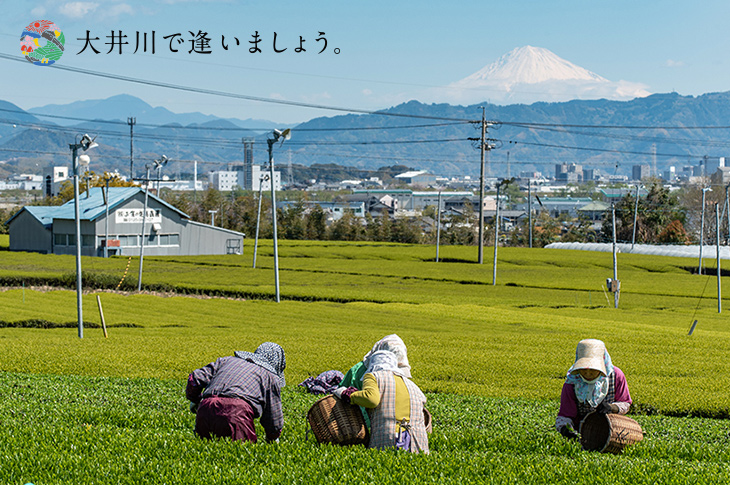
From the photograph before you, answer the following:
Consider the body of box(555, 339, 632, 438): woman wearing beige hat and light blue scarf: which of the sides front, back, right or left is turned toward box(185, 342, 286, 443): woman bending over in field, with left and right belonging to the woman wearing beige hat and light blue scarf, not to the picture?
right

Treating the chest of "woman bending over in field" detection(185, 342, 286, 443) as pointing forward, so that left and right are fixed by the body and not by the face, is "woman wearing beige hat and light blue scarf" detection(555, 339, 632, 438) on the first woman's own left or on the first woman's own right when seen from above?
on the first woman's own right

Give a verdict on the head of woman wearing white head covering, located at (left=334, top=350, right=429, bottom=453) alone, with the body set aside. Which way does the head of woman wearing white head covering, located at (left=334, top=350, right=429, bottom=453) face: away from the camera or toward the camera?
away from the camera

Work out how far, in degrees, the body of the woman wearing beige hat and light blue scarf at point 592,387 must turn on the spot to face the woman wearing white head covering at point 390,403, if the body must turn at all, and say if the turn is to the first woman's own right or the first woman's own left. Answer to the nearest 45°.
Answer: approximately 45° to the first woman's own right

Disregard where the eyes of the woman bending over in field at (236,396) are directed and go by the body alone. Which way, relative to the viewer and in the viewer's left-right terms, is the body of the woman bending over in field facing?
facing away from the viewer and to the right of the viewer

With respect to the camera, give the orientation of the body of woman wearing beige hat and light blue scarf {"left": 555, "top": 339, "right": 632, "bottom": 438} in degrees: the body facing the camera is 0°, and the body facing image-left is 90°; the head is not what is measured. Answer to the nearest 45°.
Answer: approximately 0°

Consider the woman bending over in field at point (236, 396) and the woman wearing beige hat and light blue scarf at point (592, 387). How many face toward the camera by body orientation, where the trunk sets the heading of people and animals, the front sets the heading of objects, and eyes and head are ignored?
1

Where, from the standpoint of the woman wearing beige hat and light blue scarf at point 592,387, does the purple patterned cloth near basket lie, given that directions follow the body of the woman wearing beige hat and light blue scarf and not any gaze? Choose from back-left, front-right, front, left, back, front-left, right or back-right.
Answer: back-right
